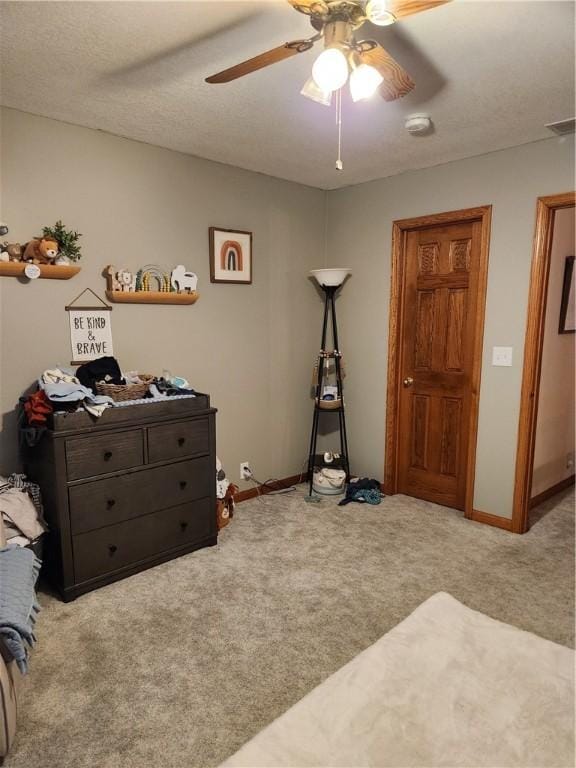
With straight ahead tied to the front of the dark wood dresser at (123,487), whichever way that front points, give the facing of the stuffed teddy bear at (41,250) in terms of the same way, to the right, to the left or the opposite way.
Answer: the same way

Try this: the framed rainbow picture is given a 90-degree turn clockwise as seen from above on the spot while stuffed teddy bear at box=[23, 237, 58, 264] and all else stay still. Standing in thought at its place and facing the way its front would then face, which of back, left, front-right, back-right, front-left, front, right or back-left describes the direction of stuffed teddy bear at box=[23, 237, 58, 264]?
front

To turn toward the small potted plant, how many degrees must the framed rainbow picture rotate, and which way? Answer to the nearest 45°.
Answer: approximately 90° to its right

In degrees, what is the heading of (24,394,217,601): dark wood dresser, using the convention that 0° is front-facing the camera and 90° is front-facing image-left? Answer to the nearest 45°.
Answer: approximately 315°

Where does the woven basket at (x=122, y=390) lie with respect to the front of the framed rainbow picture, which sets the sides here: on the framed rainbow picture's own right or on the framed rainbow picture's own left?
on the framed rainbow picture's own right

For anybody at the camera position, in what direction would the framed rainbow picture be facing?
facing the viewer and to the right of the viewer

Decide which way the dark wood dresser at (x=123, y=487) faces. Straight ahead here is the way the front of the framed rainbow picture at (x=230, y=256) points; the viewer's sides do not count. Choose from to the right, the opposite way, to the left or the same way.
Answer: the same way

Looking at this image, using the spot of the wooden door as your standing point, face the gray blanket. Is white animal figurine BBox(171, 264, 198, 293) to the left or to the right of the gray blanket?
right

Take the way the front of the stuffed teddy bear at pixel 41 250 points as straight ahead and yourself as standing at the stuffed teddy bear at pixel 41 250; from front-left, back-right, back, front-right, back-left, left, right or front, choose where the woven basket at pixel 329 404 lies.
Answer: front-left

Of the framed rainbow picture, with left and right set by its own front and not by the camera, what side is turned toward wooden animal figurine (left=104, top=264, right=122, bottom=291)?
right
